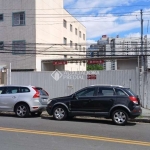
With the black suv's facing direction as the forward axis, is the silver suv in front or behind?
in front

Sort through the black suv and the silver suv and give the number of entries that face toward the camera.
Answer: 0

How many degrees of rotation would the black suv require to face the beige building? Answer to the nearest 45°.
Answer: approximately 45° to its right

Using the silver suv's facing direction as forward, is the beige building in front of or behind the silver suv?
in front

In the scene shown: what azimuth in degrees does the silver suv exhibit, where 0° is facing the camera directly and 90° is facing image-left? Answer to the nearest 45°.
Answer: approximately 135°

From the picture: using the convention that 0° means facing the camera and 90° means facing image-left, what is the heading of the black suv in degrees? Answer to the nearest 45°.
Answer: approximately 90°

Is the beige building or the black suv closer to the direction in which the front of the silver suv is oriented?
the beige building

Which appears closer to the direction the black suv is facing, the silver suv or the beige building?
the silver suv
